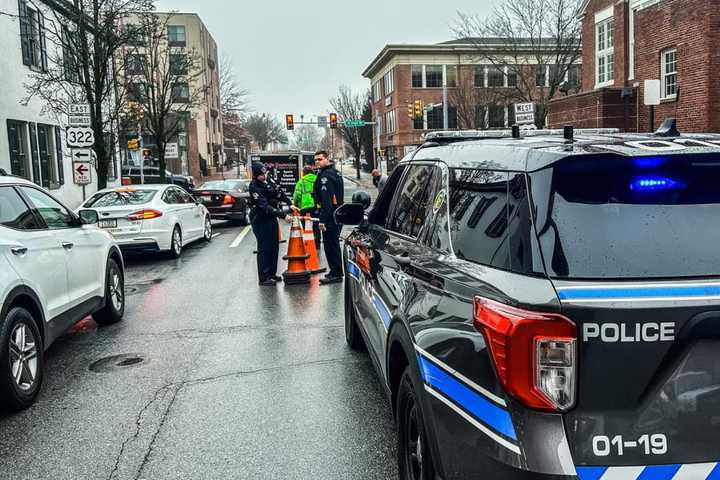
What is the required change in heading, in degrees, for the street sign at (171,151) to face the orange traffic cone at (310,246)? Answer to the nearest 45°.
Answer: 0° — it already faces it

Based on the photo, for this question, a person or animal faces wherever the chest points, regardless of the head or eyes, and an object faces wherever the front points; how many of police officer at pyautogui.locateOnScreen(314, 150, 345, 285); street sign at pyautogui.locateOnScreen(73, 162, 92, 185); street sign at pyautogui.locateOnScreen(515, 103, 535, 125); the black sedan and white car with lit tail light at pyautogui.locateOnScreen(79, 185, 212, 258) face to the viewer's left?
1

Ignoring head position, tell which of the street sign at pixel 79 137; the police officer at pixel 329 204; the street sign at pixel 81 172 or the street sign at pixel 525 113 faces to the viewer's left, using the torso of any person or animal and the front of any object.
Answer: the police officer

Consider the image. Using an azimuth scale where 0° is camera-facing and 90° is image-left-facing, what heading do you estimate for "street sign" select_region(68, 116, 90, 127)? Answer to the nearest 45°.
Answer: approximately 0°

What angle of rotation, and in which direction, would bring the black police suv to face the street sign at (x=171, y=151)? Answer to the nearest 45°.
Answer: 0° — it already faces it

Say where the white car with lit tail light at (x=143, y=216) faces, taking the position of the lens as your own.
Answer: facing away from the viewer and to the right of the viewer

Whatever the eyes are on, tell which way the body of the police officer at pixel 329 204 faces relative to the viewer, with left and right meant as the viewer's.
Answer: facing to the left of the viewer

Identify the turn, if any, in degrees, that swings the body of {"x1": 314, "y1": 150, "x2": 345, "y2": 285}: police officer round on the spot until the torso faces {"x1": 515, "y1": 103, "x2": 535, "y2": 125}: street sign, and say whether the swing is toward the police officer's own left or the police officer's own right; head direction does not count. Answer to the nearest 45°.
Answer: approximately 135° to the police officer's own right

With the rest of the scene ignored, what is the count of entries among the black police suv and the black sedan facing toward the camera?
0

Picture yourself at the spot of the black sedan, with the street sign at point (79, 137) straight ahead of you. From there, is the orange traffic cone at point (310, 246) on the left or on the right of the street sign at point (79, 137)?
left

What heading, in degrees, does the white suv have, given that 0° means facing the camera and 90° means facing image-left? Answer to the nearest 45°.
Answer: approximately 225°

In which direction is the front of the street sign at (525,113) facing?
toward the camera

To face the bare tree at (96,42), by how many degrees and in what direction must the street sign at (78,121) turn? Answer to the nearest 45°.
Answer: approximately 180°

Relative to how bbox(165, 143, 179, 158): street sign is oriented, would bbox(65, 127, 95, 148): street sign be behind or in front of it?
in front

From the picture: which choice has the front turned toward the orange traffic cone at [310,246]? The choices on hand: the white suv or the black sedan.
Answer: the white suv

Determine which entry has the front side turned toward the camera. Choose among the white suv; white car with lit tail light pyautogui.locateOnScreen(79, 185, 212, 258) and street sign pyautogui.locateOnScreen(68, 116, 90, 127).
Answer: the street sign

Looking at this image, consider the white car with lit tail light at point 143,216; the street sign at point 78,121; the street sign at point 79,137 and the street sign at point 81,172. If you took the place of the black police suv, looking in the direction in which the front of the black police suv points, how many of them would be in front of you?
4

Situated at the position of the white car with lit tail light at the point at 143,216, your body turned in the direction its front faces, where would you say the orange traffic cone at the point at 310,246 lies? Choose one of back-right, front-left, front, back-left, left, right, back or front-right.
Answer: right

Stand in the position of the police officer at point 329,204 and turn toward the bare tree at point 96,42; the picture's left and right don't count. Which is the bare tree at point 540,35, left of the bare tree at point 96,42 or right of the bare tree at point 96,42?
right

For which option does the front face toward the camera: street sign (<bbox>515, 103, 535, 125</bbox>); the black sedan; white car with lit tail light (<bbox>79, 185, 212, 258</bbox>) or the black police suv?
the street sign
